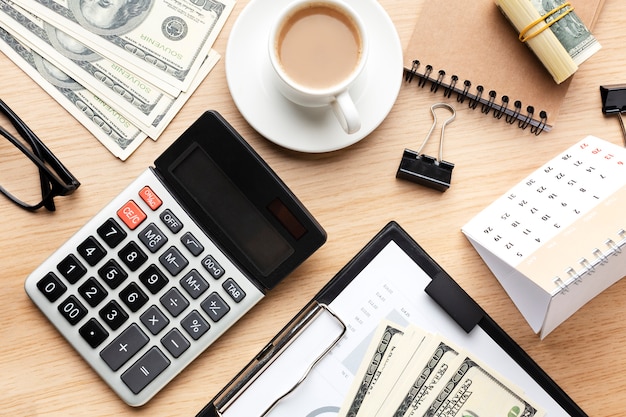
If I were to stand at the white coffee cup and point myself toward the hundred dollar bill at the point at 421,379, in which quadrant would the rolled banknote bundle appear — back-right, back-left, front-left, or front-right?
front-left

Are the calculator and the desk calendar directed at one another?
no

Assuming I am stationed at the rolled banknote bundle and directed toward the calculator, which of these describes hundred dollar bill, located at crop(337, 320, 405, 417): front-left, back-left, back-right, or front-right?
front-left

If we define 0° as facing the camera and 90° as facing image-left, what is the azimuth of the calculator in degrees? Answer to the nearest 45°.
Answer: approximately 0°

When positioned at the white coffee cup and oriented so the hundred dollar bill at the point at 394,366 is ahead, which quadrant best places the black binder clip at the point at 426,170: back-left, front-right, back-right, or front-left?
front-left

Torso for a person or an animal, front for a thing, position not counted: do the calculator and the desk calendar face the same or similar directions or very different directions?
very different directions

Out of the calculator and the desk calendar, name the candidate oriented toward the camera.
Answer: the calculator
